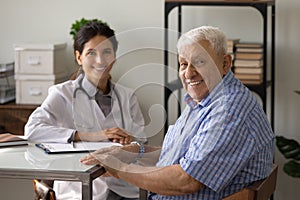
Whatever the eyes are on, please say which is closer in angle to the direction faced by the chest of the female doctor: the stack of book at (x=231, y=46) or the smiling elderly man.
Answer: the smiling elderly man

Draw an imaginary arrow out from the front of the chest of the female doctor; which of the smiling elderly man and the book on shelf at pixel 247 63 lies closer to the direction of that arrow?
the smiling elderly man

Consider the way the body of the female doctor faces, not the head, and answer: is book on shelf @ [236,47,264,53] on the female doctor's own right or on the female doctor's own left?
on the female doctor's own left

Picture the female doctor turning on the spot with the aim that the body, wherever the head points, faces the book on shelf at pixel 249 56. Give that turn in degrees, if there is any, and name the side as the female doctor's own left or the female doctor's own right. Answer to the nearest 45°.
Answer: approximately 90° to the female doctor's own left

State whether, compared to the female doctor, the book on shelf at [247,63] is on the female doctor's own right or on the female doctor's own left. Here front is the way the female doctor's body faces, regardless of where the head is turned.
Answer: on the female doctor's own left

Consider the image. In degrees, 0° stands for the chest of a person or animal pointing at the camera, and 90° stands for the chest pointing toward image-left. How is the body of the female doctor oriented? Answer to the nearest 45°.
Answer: approximately 315°
